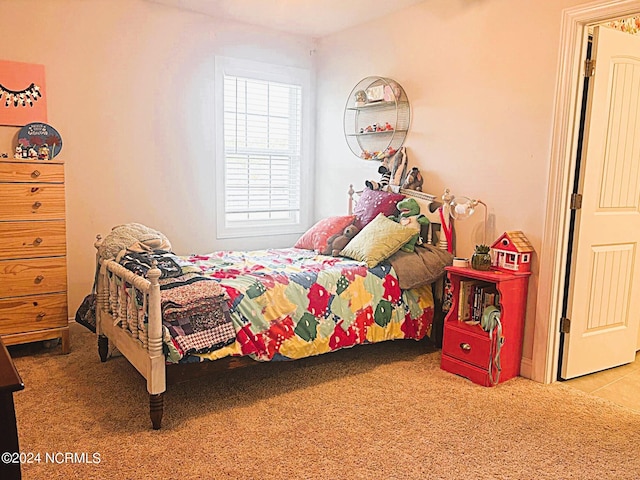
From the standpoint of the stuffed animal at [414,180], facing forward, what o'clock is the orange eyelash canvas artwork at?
The orange eyelash canvas artwork is roughly at 1 o'clock from the stuffed animal.

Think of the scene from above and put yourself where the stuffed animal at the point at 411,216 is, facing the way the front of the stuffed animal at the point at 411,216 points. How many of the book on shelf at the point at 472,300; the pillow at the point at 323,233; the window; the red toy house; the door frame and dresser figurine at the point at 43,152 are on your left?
3

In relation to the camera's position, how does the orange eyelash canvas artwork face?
facing the viewer and to the right of the viewer

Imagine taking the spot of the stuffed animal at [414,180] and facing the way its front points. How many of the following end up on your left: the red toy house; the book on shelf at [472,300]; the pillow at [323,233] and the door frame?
3

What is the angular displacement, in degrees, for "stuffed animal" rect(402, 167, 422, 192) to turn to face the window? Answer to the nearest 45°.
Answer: approximately 90° to its right

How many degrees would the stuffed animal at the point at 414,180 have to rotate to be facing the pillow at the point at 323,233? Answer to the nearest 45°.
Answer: approximately 45° to its right

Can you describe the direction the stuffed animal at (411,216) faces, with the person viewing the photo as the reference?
facing the viewer and to the left of the viewer

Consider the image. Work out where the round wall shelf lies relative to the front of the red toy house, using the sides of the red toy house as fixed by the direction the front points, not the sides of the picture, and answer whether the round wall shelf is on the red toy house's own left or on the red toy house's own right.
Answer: on the red toy house's own right

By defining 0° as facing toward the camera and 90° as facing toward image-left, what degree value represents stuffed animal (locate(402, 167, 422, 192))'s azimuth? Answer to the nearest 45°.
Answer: approximately 45°

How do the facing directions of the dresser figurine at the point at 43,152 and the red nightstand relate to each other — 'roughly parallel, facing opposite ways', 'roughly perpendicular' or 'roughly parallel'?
roughly perpendicular

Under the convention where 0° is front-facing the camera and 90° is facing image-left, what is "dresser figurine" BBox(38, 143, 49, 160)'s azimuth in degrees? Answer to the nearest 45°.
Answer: approximately 0°
